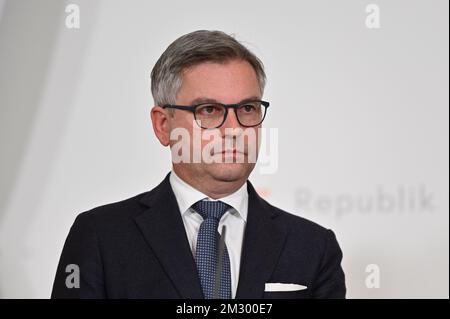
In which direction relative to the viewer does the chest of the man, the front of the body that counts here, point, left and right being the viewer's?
facing the viewer

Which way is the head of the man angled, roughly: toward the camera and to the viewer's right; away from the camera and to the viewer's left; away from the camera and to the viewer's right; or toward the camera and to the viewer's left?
toward the camera and to the viewer's right
